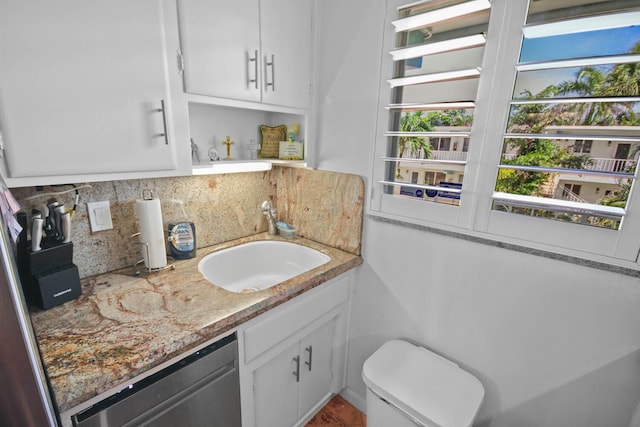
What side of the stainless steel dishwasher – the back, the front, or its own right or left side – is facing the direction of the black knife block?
back

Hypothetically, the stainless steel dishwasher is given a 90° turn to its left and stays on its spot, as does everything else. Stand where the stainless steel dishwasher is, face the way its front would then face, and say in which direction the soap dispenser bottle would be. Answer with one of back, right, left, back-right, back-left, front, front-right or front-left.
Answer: front-left

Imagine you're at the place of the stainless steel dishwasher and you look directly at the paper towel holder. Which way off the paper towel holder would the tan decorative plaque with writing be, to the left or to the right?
right

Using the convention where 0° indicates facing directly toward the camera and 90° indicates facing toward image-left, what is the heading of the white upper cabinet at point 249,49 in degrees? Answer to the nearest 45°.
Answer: approximately 315°

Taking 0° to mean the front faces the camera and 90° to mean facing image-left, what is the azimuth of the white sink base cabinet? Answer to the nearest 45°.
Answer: approximately 315°
